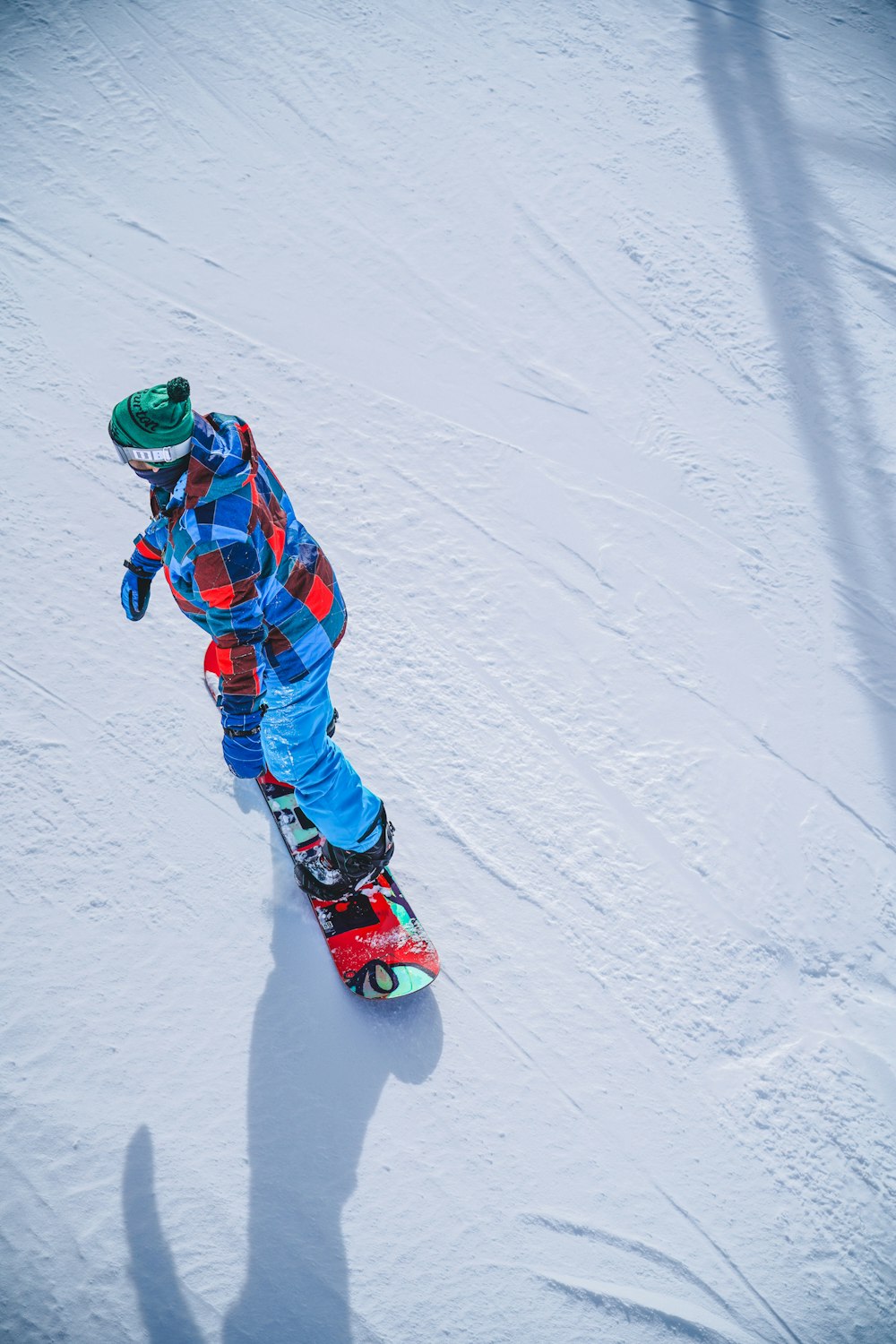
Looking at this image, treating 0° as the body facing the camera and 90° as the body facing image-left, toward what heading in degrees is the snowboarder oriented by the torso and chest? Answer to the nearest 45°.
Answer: approximately 90°
